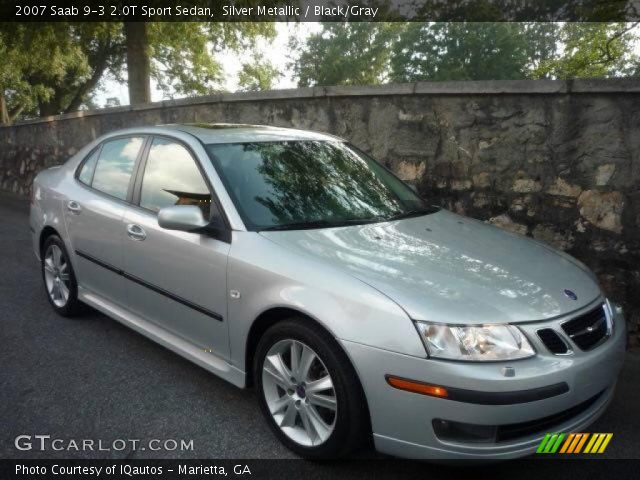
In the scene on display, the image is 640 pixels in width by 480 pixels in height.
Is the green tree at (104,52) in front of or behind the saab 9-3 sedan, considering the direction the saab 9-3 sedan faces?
behind

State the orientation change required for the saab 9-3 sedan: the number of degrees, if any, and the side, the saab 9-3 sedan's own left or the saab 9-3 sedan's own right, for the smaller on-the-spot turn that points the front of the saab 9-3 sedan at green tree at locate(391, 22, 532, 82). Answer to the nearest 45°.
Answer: approximately 135° to the saab 9-3 sedan's own left

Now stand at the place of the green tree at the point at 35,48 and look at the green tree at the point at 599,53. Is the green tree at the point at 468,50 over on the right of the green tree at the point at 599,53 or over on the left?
left

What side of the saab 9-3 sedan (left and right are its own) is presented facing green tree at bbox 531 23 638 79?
left

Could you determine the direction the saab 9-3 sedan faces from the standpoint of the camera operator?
facing the viewer and to the right of the viewer

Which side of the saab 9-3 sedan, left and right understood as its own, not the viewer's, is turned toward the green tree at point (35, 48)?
back
